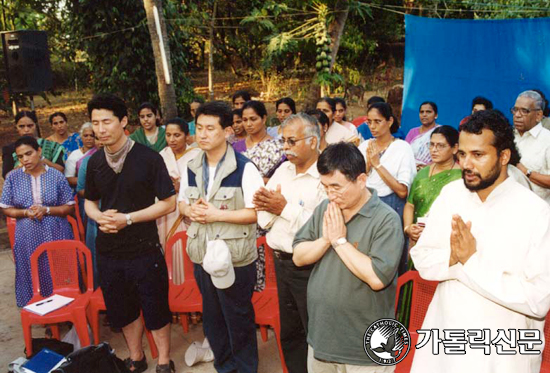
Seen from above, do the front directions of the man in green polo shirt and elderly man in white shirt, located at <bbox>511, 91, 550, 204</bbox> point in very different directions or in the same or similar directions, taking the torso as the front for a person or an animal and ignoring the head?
same or similar directions

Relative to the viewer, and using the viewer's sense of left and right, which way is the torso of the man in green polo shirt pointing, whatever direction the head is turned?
facing the viewer and to the left of the viewer

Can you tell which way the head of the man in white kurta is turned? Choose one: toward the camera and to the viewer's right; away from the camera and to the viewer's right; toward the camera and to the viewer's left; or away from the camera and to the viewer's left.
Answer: toward the camera and to the viewer's left

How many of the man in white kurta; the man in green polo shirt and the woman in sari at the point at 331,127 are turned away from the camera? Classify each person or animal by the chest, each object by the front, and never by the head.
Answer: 0

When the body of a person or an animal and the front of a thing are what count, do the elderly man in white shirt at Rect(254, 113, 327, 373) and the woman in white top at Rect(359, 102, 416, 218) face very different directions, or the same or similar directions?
same or similar directions

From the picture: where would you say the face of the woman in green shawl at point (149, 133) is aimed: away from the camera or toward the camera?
toward the camera

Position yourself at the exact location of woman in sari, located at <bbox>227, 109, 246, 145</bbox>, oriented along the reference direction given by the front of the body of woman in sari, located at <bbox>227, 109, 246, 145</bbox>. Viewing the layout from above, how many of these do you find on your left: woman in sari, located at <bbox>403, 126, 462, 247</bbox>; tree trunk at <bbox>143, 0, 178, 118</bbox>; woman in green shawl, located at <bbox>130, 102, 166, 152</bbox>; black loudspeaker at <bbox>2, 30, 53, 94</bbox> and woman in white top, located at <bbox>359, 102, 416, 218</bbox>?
2

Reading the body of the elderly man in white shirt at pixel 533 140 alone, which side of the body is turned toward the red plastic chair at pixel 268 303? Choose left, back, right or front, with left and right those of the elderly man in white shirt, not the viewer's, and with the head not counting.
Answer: front

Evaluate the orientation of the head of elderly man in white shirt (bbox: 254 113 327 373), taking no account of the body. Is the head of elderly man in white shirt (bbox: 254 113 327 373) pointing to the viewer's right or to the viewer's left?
to the viewer's left

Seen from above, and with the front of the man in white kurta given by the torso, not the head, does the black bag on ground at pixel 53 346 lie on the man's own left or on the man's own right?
on the man's own right

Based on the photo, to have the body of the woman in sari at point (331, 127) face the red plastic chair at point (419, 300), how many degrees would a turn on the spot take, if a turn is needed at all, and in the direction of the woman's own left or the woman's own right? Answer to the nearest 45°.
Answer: approximately 45° to the woman's own left

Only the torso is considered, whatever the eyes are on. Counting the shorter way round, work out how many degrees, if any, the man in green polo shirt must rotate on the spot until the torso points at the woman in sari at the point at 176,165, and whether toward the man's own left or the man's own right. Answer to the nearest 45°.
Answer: approximately 90° to the man's own right

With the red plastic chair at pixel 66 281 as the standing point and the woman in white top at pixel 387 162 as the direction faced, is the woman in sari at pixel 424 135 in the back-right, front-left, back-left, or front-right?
front-left

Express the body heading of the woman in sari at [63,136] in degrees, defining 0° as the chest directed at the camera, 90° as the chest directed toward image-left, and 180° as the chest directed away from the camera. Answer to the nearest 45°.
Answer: approximately 0°

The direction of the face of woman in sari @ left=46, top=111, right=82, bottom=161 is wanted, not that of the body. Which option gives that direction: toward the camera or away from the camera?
toward the camera

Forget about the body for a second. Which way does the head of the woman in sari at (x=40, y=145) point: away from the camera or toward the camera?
toward the camera
